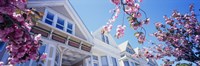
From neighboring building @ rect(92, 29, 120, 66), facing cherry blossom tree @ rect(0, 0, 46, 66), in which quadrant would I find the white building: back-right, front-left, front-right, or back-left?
front-right

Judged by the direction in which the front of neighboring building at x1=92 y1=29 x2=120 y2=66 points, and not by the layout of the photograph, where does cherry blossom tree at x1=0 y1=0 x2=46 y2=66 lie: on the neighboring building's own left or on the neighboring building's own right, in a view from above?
on the neighboring building's own right

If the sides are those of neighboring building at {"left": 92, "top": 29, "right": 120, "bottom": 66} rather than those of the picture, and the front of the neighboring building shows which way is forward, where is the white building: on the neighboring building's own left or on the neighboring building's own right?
on the neighboring building's own right

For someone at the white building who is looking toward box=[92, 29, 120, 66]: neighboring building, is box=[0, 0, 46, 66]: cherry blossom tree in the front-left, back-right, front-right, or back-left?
back-right

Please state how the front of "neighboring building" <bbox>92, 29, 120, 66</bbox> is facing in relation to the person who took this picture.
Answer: facing the viewer and to the right of the viewer
